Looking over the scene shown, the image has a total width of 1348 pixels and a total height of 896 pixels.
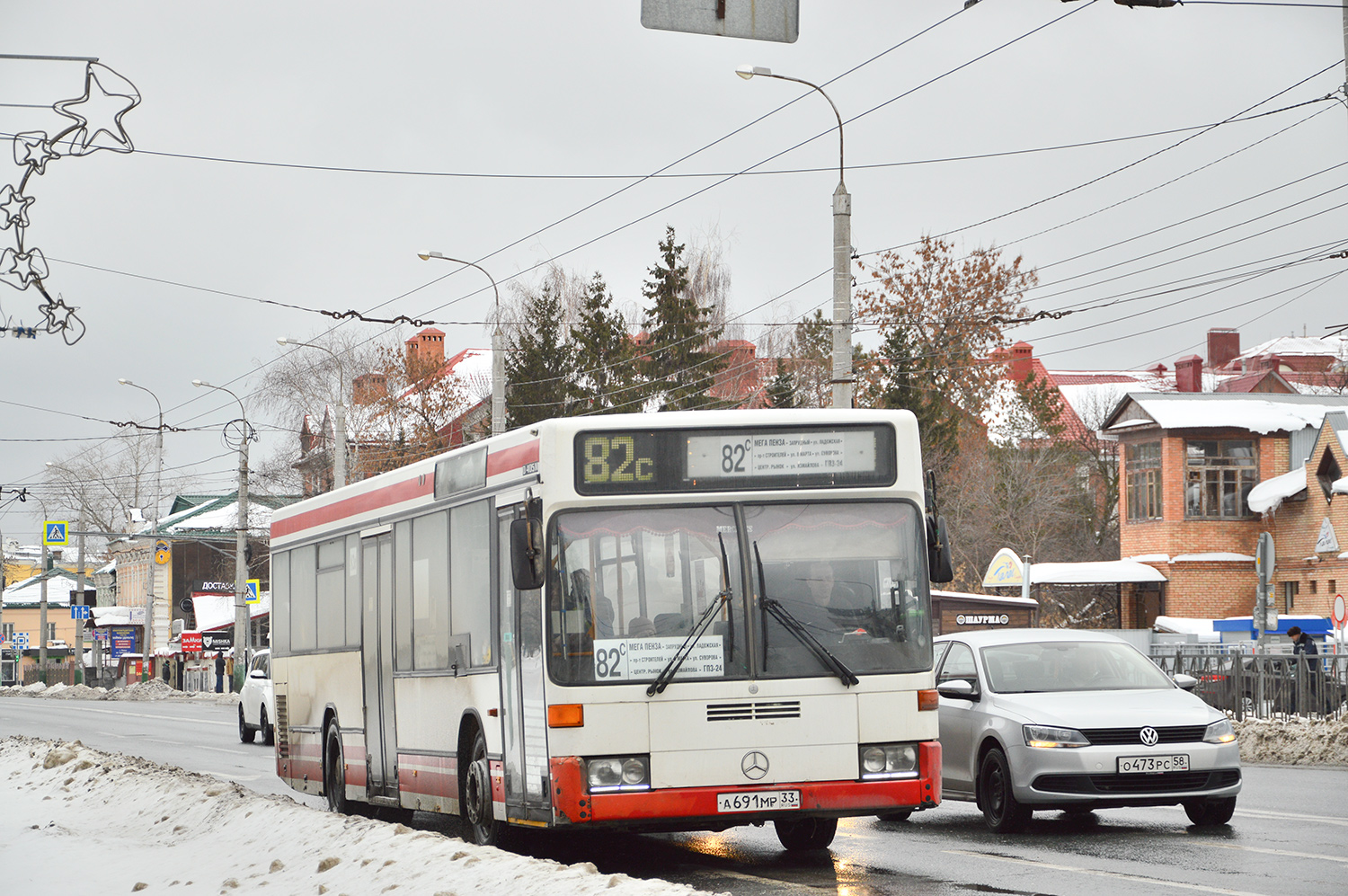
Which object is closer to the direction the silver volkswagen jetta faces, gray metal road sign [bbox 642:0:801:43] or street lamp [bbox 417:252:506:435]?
the gray metal road sign

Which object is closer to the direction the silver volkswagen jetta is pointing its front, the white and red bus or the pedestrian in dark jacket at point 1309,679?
the white and red bus

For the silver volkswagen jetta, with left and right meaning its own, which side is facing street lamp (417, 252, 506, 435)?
back

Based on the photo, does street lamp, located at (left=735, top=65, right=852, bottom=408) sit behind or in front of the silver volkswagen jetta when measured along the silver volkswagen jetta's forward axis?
behind

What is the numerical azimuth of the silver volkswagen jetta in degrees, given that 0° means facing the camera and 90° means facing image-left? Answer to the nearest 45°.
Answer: approximately 315°

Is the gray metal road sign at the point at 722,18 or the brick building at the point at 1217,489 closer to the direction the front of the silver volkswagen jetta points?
the gray metal road sign

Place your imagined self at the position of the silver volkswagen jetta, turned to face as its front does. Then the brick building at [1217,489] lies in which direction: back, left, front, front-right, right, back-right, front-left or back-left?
back-left

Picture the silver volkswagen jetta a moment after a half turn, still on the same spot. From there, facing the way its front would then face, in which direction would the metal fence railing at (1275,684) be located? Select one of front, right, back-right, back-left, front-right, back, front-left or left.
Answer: front-right

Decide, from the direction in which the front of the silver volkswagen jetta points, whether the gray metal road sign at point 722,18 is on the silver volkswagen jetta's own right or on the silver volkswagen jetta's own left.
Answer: on the silver volkswagen jetta's own right

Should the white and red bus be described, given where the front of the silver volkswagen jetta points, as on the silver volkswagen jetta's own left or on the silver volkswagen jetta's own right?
on the silver volkswagen jetta's own right

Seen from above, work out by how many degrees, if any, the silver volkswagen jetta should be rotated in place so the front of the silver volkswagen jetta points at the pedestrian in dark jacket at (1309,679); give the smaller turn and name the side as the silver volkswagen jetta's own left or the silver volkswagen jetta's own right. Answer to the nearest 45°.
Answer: approximately 135° to the silver volkswagen jetta's own left

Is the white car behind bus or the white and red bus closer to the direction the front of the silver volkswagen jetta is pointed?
the white and red bus
